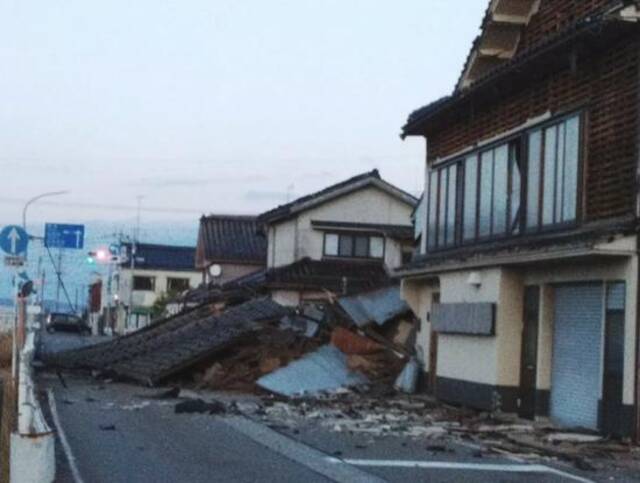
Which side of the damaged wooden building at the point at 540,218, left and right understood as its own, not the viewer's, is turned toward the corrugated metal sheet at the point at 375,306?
right

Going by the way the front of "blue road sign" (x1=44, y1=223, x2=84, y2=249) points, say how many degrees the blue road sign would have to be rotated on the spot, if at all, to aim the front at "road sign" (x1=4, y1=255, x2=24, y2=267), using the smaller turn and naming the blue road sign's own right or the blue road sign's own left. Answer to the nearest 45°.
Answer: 0° — it already faces it

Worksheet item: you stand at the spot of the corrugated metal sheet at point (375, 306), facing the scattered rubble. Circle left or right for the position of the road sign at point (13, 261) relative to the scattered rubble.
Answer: right

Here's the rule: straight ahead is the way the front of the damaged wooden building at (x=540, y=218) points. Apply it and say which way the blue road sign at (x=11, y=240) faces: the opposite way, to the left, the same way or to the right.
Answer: to the left

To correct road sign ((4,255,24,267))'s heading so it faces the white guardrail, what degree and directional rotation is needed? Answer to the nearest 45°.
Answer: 0° — it already faces it

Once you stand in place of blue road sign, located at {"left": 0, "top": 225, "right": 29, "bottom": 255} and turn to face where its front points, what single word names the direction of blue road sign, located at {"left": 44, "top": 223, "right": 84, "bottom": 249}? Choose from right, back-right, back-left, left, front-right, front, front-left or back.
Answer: back

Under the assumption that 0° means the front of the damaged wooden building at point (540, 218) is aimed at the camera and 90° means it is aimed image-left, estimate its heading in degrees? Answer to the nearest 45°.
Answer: approximately 45°

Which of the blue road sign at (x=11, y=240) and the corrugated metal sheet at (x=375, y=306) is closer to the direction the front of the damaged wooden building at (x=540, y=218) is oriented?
the blue road sign

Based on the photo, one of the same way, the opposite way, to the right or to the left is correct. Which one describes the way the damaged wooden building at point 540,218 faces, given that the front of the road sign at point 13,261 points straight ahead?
to the right

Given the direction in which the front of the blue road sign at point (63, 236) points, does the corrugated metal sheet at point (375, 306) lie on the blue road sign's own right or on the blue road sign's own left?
on the blue road sign's own left
